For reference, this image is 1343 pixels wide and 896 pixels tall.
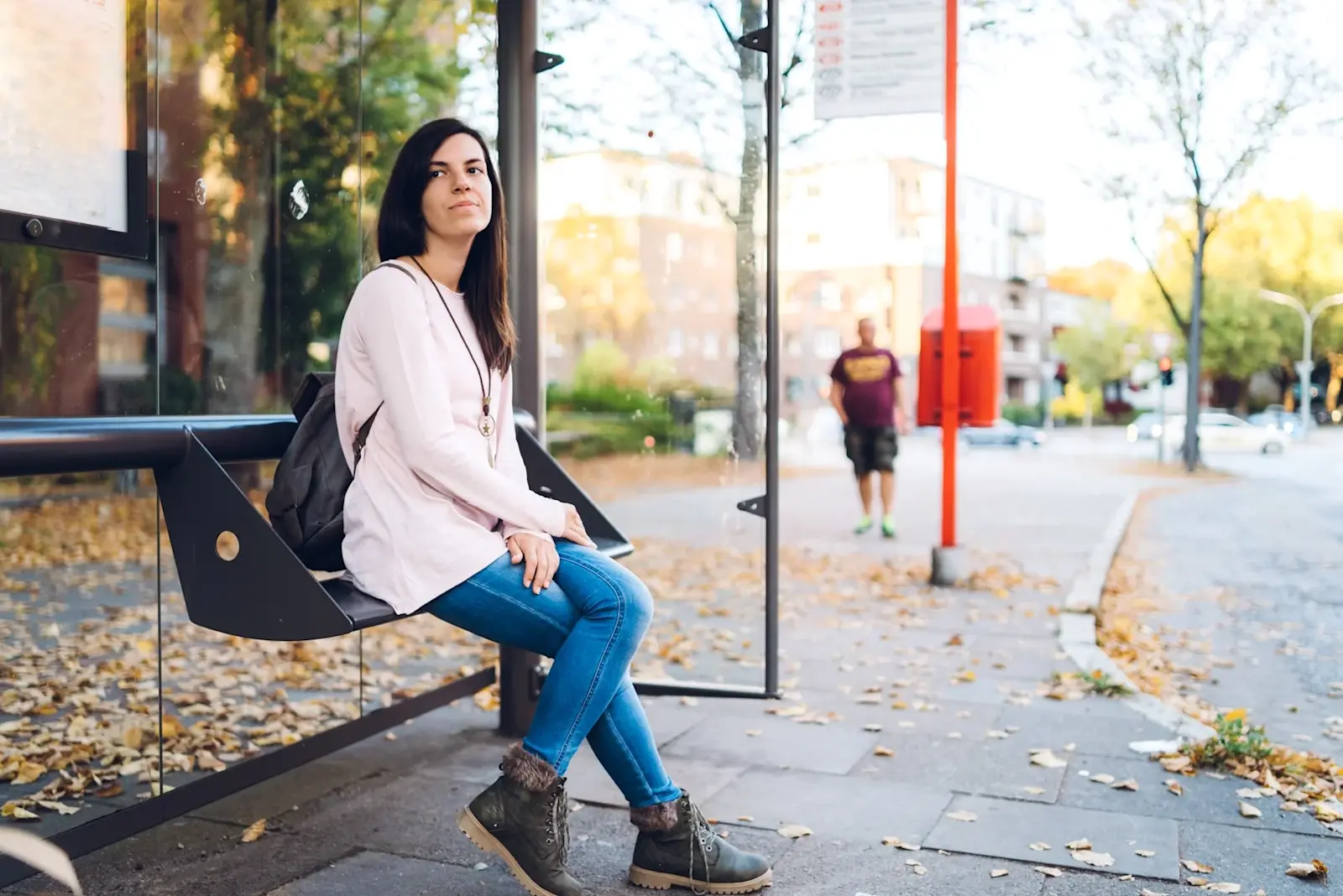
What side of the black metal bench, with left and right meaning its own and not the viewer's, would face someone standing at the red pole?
left

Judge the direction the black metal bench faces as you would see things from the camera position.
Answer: facing the viewer and to the right of the viewer

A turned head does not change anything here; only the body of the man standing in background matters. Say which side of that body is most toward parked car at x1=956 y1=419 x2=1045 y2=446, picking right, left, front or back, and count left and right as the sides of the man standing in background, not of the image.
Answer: back

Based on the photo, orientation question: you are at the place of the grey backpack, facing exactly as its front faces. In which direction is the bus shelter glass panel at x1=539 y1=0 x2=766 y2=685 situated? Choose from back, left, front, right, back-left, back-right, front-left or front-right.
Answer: back-right

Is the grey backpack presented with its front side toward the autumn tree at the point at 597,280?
no

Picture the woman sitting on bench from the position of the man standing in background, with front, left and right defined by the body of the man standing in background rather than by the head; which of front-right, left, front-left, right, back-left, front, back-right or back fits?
front

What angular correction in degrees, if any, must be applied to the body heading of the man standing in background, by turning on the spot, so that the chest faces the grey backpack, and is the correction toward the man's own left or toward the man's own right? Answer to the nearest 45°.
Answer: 0° — they already face it

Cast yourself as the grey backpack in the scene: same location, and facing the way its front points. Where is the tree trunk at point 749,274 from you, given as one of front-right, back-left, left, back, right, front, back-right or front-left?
back-right

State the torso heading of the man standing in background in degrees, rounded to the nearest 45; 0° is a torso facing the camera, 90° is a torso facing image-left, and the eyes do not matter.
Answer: approximately 0°

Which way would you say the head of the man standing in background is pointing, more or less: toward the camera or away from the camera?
toward the camera

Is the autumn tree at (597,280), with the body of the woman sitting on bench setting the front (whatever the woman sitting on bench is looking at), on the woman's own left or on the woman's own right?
on the woman's own left

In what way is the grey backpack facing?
to the viewer's left

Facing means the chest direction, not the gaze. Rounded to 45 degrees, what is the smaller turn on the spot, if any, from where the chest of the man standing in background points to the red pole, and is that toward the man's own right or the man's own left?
0° — they already face it

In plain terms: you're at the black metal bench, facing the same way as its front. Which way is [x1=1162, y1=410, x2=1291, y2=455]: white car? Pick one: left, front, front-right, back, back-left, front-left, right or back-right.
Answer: left
